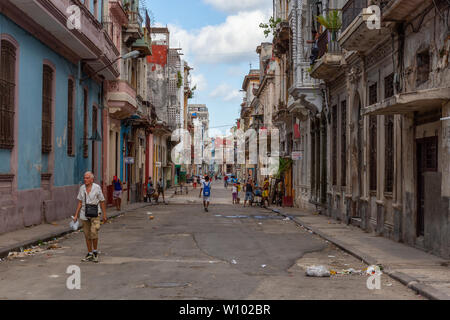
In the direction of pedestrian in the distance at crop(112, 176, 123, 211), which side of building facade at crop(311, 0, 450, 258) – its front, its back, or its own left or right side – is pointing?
front

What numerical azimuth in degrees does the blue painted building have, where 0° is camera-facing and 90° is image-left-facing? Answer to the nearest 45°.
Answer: approximately 315°

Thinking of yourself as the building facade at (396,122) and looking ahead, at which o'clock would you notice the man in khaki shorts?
The man in khaki shorts is roughly at 12 o'clock from the building facade.

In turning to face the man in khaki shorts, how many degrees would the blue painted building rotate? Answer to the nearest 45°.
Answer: approximately 45° to its right

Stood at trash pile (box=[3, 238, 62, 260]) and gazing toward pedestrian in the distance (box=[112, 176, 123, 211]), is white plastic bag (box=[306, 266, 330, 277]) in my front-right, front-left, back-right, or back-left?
back-right

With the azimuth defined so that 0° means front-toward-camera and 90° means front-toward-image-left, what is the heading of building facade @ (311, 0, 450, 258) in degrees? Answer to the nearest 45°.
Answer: approximately 45°

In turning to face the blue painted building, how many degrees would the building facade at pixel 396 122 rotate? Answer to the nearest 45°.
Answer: approximately 45° to its right

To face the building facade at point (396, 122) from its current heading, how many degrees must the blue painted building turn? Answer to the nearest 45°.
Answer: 0° — it already faces it

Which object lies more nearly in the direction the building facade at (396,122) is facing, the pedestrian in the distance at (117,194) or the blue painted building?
the blue painted building
